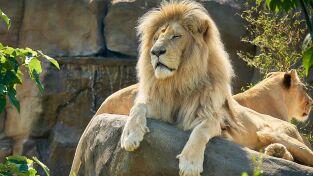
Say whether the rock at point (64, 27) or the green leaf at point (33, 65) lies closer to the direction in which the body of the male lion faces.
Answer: the green leaf

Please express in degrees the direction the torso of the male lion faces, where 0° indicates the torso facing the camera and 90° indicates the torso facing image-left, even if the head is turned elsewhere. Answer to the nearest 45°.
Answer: approximately 45°

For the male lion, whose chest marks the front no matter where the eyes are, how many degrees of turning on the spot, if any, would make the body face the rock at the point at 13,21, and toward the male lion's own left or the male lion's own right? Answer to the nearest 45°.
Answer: approximately 90° to the male lion's own right

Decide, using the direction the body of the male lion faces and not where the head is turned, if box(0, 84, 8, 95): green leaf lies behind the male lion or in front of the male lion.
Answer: in front

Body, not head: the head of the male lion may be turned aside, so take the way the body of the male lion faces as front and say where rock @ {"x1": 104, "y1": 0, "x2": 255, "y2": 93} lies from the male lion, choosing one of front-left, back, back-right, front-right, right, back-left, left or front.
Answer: back-right

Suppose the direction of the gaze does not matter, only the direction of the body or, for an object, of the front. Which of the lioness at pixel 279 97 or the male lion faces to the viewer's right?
the lioness

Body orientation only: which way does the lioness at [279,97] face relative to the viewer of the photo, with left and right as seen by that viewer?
facing to the right of the viewer

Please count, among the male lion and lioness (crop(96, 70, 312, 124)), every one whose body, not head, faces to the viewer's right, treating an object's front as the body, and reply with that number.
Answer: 1
